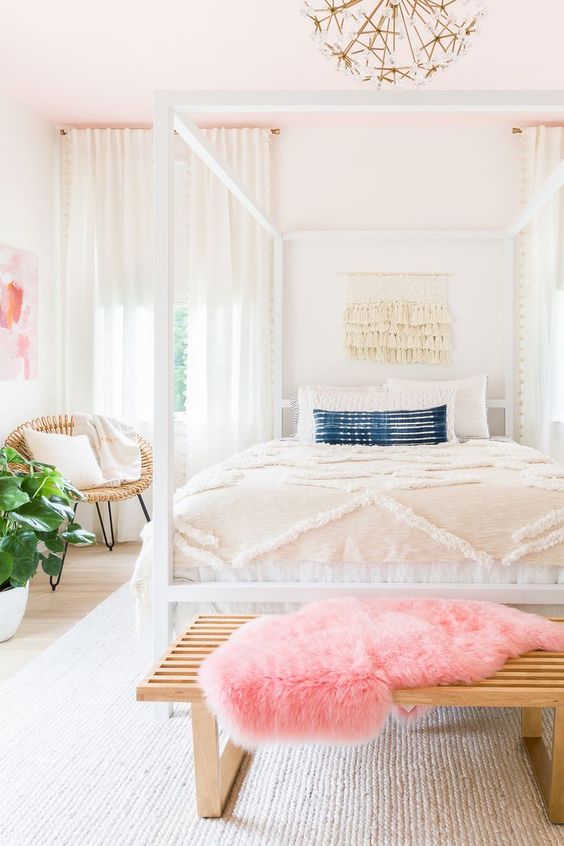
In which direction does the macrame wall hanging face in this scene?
toward the camera

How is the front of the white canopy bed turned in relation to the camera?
facing the viewer

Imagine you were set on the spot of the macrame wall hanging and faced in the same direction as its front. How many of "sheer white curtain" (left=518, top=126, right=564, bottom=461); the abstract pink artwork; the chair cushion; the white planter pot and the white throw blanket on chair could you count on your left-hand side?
1

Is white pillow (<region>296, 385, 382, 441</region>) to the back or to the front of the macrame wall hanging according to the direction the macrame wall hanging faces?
to the front

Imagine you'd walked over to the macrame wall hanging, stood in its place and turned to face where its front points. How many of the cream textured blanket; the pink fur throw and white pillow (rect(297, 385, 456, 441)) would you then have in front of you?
3

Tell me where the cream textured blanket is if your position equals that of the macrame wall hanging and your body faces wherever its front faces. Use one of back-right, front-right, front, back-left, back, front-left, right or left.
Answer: front

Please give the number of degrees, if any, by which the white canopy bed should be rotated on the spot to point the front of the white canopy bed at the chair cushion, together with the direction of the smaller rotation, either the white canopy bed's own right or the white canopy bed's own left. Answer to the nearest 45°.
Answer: approximately 135° to the white canopy bed's own right

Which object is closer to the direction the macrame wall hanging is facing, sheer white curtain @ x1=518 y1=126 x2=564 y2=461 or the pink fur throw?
the pink fur throw

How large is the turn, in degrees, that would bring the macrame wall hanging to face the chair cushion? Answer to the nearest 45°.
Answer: approximately 45° to its right

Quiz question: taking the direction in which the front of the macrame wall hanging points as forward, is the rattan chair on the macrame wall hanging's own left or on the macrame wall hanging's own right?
on the macrame wall hanging's own right

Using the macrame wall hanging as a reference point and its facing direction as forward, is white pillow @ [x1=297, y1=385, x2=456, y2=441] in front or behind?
in front

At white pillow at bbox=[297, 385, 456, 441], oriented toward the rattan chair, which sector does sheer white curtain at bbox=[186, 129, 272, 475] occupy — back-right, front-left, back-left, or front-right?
front-right

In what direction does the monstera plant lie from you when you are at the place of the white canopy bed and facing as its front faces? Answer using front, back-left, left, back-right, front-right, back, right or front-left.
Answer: back-right

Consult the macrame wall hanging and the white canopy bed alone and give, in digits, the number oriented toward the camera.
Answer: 2

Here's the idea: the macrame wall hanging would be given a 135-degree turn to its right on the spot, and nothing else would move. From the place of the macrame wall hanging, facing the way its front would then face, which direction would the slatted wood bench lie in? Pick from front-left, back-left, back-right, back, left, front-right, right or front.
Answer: back-left

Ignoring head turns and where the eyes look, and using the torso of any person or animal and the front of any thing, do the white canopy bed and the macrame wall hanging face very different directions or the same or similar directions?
same or similar directions

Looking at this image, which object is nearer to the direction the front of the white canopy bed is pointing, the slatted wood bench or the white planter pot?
the slatted wood bench
